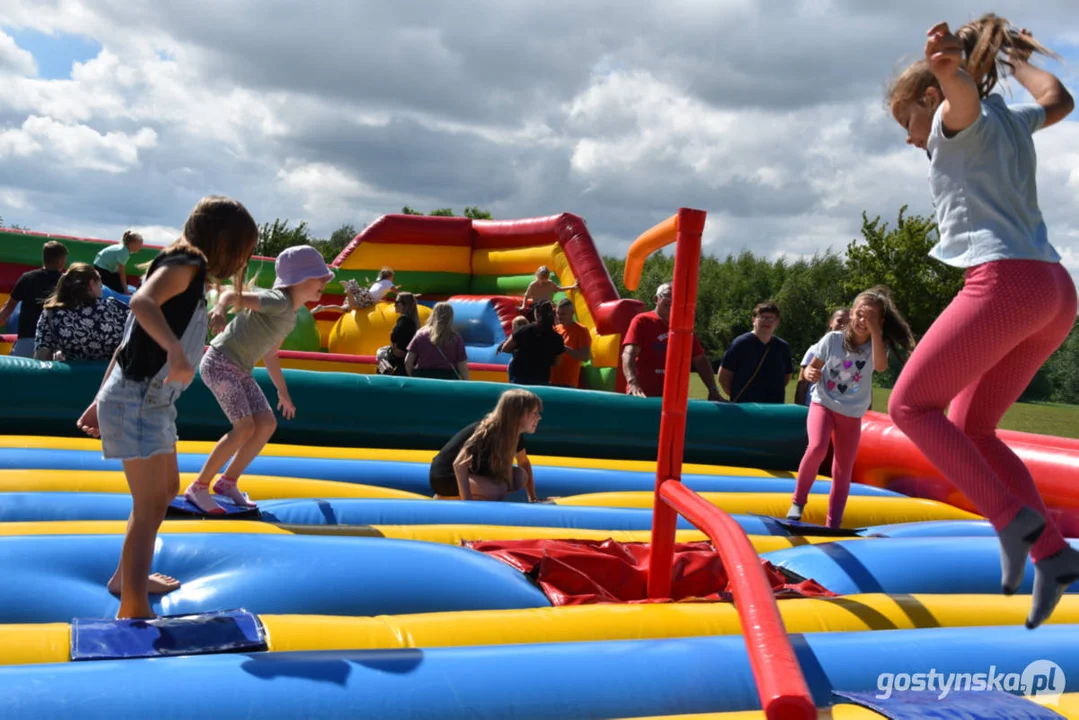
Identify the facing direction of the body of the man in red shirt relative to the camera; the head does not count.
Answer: toward the camera

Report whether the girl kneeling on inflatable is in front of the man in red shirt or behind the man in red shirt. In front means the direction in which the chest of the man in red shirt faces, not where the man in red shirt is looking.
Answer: in front

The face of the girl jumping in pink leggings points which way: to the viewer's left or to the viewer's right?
to the viewer's left

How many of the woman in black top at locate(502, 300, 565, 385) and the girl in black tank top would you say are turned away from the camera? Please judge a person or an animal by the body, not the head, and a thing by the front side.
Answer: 1

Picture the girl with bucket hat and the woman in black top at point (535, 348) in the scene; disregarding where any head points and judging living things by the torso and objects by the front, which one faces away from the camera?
the woman in black top

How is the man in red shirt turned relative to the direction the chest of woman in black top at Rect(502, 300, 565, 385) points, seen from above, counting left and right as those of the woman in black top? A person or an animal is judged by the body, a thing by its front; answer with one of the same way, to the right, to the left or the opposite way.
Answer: the opposite way

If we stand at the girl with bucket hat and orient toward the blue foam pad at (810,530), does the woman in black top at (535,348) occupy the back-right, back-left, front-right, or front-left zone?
front-left

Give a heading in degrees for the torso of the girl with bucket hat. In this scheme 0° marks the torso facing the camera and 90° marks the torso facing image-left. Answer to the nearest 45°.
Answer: approximately 270°

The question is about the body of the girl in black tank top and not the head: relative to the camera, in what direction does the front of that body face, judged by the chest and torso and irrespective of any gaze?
to the viewer's right

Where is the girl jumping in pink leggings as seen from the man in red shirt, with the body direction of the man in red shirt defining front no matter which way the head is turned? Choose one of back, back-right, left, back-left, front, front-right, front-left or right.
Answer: front

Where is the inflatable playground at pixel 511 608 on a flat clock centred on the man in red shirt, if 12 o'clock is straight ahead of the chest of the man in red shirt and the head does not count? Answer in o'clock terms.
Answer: The inflatable playground is roughly at 12 o'clock from the man in red shirt.

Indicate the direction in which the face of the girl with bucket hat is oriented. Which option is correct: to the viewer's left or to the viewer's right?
to the viewer's right
